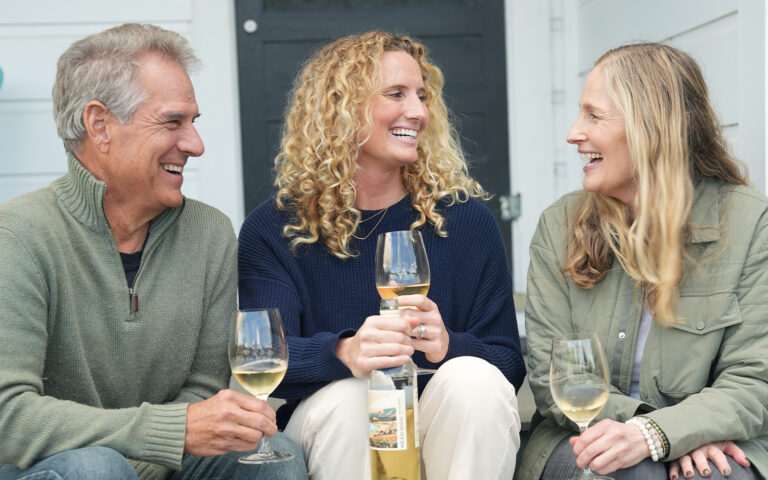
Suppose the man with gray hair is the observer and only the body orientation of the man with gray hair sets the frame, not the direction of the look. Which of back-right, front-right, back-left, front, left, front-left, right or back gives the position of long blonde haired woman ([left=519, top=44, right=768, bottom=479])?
front-left

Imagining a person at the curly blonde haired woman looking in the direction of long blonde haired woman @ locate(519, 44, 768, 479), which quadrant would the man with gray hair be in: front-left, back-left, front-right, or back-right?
back-right

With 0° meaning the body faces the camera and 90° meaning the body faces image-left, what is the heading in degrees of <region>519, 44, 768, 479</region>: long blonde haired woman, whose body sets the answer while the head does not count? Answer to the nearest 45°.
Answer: approximately 45°

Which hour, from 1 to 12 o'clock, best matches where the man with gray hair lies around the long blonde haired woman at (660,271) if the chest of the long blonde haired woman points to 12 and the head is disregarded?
The man with gray hair is roughly at 1 o'clock from the long blonde haired woman.

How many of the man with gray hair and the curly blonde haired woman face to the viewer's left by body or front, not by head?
0

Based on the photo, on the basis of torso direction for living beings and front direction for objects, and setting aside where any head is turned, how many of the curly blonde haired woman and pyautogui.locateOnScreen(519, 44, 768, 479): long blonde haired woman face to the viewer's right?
0

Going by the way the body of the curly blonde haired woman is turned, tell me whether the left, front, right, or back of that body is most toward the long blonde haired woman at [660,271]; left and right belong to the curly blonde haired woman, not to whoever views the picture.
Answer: left

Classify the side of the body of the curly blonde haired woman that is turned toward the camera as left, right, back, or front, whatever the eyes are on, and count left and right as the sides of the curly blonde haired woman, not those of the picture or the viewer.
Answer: front

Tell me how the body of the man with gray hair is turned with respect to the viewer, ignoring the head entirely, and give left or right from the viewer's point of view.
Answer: facing the viewer and to the right of the viewer

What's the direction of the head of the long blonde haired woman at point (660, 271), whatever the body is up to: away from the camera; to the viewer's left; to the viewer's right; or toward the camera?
to the viewer's left
